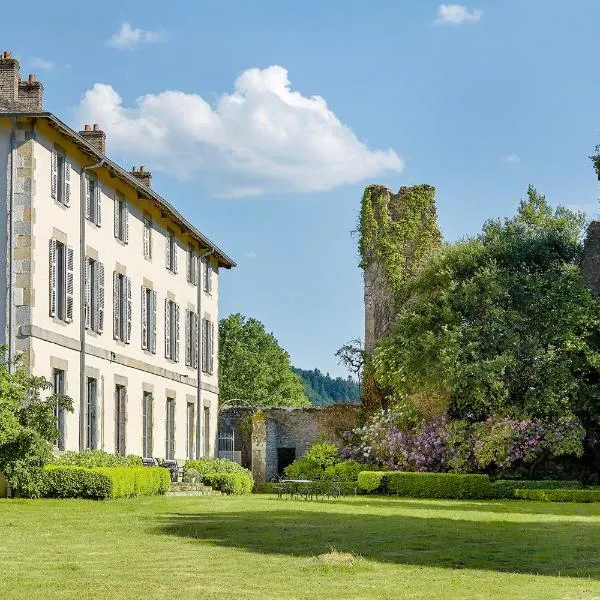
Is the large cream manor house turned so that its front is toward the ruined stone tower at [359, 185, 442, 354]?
no

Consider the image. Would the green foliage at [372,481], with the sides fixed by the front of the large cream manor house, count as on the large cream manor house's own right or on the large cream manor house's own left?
on the large cream manor house's own left

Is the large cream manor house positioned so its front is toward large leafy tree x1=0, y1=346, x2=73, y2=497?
no

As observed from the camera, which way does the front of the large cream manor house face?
facing the viewer and to the right of the viewer

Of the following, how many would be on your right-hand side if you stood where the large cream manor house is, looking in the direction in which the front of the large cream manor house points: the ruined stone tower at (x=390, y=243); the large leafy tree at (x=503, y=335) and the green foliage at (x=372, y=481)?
0

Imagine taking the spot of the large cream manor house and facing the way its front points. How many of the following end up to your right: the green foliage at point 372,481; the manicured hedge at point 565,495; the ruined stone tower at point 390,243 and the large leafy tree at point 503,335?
0

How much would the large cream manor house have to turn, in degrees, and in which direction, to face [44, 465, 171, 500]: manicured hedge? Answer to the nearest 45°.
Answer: approximately 45° to its right

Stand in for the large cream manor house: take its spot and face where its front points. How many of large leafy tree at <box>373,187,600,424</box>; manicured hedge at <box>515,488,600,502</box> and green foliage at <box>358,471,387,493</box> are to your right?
0

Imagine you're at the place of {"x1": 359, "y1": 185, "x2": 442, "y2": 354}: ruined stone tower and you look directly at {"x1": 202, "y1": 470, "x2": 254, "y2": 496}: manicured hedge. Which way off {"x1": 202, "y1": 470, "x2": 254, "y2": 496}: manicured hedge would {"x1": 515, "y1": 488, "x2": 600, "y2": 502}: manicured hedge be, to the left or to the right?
left

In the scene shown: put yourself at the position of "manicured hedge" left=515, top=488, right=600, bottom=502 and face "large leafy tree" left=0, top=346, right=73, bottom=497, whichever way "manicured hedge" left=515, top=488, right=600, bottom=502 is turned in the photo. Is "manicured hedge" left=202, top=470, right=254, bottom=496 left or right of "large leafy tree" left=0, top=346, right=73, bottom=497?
right

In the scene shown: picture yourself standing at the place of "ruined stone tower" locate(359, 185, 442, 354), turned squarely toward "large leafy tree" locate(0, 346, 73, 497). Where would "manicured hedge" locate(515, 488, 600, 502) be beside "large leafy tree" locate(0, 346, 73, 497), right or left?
left

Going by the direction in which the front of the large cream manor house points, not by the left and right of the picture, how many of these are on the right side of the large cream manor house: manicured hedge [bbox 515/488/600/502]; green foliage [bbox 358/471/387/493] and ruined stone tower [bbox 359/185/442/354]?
0

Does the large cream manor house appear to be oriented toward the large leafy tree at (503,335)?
no
